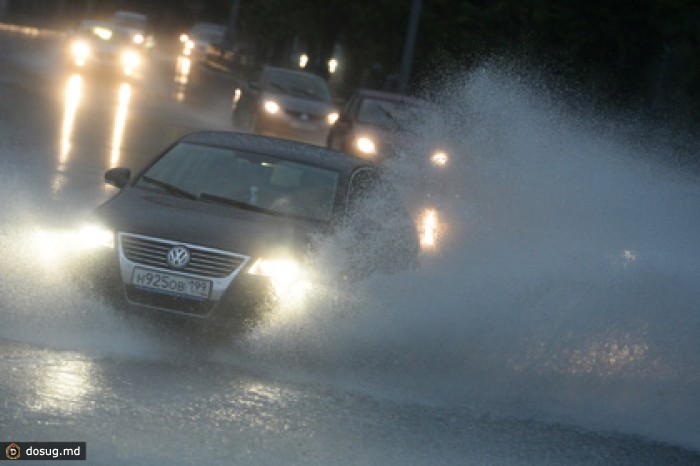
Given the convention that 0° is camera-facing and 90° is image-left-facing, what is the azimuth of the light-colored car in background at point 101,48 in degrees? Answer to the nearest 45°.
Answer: approximately 0°

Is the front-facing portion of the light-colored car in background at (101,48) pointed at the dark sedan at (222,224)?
yes

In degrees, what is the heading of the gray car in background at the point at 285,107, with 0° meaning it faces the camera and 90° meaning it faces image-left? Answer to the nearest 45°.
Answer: approximately 315°

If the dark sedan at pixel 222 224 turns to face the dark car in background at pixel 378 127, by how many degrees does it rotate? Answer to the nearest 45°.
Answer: approximately 135° to its right

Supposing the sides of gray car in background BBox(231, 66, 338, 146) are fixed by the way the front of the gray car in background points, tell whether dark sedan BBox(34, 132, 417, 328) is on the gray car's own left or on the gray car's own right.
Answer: on the gray car's own right

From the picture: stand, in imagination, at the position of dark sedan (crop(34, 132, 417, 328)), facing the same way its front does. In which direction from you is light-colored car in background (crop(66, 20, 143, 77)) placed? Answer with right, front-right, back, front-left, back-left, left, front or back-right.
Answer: back-right
